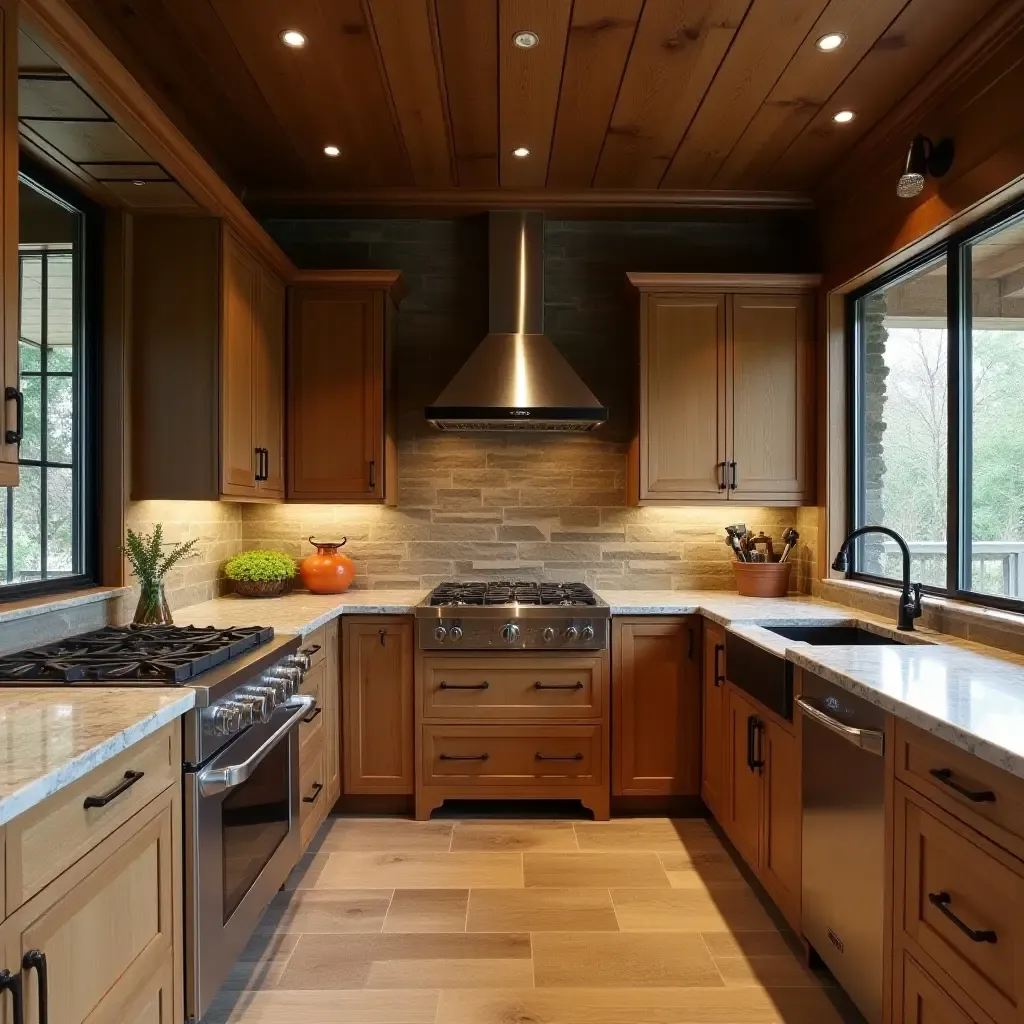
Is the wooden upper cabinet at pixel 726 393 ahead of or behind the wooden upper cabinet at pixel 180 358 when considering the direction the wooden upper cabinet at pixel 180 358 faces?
ahead

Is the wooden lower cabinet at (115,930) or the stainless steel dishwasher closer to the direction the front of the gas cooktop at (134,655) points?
the stainless steel dishwasher

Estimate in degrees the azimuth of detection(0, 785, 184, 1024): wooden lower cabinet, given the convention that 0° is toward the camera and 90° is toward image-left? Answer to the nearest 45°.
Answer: approximately 315°

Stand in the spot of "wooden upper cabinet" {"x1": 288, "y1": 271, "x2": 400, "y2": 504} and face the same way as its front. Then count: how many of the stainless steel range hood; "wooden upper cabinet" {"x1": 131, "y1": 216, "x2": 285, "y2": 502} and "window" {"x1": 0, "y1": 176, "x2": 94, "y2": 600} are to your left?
1

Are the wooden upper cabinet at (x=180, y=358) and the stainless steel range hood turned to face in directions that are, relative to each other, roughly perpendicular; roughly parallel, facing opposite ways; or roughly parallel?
roughly perpendicular

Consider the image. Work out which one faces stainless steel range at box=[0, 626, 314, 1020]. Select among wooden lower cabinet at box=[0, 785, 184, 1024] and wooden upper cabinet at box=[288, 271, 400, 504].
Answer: the wooden upper cabinet

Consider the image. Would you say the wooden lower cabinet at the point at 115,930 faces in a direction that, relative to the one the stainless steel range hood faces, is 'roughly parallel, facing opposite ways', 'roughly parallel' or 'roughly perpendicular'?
roughly perpendicular

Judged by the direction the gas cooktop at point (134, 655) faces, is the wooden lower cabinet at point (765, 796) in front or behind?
in front

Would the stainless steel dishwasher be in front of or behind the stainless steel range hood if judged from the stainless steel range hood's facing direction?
in front

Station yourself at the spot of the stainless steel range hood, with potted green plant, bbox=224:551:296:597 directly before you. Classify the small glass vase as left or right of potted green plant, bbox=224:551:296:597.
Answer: left

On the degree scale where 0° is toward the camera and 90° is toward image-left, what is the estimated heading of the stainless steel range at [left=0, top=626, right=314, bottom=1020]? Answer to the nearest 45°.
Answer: approximately 270°

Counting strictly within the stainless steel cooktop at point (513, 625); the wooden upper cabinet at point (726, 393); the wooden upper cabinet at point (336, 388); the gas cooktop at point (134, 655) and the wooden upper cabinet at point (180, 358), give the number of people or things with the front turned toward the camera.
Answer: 3

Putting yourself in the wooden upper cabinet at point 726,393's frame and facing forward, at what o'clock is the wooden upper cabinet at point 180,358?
the wooden upper cabinet at point 180,358 is roughly at 2 o'clock from the wooden upper cabinet at point 726,393.

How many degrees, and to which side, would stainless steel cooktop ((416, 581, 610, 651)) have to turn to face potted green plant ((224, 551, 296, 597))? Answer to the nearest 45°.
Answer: approximately 90° to its right
